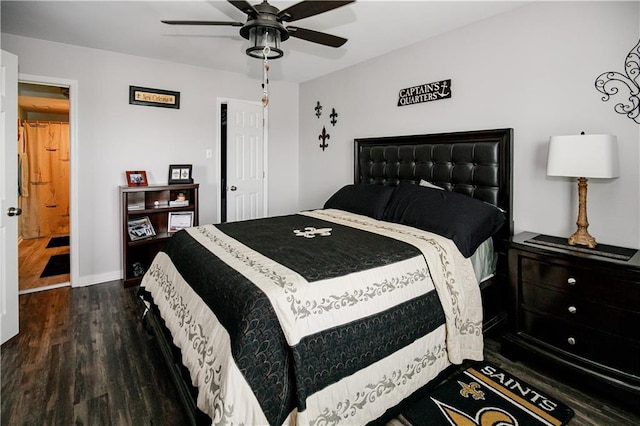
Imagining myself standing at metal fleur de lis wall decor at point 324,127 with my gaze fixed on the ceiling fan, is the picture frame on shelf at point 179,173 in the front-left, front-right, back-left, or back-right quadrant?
front-right

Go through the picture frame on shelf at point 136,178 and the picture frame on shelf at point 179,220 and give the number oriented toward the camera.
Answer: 2

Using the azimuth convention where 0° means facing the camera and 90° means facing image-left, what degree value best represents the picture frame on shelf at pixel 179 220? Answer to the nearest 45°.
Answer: approximately 0°

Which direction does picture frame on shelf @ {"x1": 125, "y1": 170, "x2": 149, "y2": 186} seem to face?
toward the camera

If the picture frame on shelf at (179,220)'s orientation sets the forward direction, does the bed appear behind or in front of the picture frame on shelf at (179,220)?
in front

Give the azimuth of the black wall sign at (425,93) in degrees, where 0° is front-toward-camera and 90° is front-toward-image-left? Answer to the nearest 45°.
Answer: approximately 45°

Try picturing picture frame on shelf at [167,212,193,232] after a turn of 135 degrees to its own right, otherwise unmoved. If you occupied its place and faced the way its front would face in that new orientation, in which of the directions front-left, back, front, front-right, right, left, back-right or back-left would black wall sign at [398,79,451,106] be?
back

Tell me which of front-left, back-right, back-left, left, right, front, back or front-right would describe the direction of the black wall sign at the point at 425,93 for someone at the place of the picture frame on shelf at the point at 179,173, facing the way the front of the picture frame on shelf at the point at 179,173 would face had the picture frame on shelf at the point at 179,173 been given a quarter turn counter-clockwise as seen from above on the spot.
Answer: front-right
